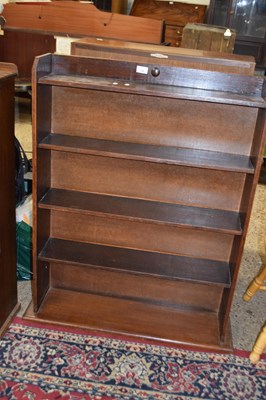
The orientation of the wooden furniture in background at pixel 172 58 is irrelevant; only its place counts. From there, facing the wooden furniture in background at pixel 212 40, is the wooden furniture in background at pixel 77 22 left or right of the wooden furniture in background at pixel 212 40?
left

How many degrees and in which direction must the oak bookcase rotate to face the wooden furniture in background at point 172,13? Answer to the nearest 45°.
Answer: approximately 180°

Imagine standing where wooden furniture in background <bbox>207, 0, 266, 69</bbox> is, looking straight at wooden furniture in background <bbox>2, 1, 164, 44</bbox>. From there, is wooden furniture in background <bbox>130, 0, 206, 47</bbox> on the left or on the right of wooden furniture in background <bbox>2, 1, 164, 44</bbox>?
right

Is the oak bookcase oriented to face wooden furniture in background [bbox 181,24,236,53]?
no

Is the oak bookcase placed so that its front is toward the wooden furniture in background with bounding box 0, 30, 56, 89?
no

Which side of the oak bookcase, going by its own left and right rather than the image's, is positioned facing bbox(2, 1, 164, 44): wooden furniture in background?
back

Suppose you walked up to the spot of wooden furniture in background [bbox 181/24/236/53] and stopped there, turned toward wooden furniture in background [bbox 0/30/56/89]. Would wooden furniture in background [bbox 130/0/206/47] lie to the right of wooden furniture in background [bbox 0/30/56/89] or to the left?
right

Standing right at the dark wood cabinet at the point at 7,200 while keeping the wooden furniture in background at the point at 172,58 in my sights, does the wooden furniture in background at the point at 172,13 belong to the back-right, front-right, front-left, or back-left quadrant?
front-left

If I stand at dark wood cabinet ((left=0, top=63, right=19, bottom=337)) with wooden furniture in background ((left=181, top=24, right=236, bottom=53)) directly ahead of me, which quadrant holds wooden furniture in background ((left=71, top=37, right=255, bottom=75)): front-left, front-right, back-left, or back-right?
front-right

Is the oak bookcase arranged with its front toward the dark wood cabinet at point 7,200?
no

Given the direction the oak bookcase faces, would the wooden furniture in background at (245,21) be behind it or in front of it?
behind

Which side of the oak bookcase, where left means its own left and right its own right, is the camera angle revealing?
front

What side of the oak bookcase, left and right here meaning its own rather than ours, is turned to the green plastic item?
right

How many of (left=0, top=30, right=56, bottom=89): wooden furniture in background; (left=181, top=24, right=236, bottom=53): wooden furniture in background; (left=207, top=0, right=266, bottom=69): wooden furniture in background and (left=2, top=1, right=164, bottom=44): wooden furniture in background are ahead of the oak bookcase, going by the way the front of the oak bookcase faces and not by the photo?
0
